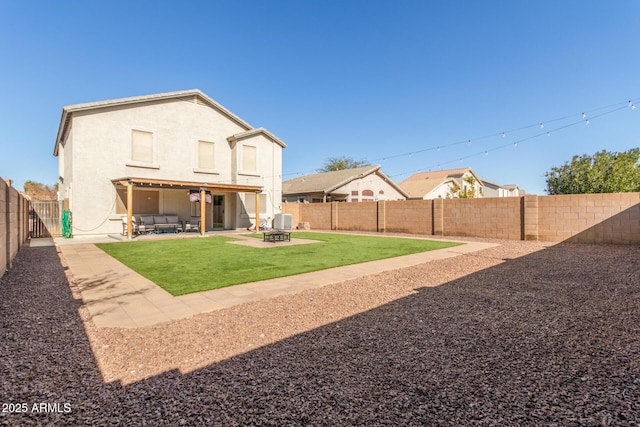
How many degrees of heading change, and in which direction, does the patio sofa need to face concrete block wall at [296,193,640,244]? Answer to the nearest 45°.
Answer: approximately 45° to its left

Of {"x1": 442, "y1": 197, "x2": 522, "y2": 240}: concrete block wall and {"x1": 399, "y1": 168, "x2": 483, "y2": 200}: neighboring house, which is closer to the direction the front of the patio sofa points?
the concrete block wall

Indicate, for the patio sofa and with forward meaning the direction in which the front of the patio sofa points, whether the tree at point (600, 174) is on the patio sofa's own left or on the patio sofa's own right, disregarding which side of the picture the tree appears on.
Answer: on the patio sofa's own left

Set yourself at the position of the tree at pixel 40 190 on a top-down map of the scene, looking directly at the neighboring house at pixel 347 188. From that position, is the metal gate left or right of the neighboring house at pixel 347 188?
right

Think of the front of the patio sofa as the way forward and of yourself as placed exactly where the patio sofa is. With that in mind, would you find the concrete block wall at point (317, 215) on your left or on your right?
on your left

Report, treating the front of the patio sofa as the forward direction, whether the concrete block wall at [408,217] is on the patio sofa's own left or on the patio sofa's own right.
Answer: on the patio sofa's own left

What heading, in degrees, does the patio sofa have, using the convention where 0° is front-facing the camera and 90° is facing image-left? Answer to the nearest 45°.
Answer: approximately 0°

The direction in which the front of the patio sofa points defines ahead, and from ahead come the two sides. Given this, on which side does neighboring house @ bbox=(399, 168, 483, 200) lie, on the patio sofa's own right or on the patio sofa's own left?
on the patio sofa's own left

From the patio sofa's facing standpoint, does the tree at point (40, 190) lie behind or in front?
behind

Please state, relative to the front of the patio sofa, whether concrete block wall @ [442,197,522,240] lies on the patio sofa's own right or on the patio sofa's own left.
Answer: on the patio sofa's own left
